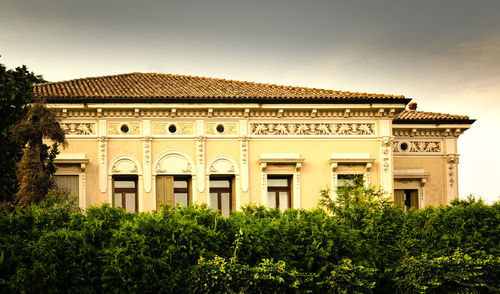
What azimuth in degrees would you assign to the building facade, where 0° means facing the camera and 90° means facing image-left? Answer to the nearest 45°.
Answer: approximately 0°

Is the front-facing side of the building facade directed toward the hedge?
yes
